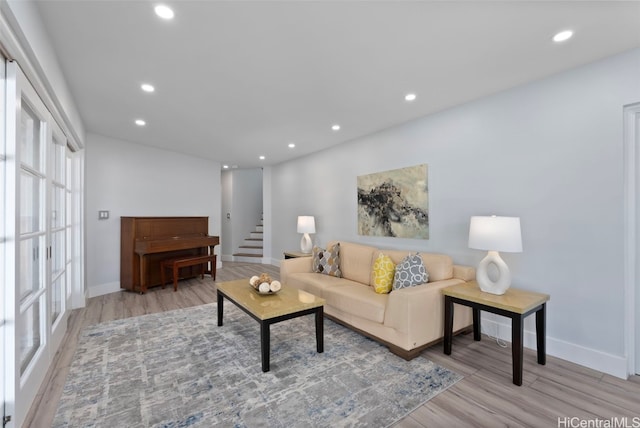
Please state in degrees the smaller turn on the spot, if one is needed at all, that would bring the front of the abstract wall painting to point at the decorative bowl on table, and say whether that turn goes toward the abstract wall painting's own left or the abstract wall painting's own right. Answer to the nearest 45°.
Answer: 0° — it already faces it

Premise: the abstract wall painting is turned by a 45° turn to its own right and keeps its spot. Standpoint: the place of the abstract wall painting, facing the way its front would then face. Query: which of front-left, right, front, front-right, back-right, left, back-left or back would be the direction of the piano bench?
front

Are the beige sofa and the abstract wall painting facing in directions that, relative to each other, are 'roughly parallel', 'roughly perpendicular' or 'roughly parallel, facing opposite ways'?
roughly parallel

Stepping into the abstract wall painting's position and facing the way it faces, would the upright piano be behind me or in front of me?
in front

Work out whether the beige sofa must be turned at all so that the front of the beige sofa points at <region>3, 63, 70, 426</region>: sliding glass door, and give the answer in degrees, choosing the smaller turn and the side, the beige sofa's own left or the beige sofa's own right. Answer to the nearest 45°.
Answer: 0° — it already faces it

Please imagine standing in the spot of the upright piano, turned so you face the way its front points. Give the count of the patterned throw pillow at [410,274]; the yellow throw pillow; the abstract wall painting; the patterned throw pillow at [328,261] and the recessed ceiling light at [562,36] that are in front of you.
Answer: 5

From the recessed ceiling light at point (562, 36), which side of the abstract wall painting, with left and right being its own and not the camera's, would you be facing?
left

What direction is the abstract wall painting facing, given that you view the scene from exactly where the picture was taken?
facing the viewer and to the left of the viewer

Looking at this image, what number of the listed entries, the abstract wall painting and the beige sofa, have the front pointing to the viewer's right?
0

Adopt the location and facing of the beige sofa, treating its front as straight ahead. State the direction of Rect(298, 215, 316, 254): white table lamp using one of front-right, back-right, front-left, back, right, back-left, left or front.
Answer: right

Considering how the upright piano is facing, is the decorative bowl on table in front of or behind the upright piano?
in front

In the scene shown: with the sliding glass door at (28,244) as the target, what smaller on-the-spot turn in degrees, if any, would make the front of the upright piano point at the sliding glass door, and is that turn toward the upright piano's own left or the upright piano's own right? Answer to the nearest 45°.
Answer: approximately 45° to the upright piano's own right

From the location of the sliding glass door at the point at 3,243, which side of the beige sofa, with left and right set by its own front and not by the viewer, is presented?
front

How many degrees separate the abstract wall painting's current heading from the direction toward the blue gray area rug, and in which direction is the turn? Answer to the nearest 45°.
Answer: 0° — it already faces it

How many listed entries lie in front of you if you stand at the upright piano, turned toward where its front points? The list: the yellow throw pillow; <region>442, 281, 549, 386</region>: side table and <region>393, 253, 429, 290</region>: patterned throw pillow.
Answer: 3

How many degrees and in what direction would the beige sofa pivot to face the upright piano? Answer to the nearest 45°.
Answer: approximately 45° to its right
